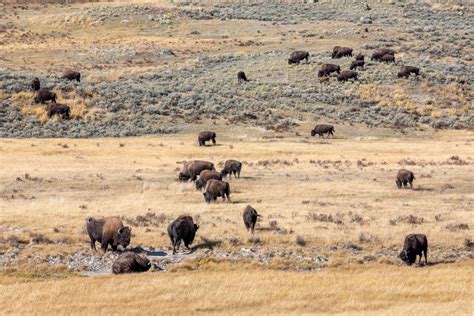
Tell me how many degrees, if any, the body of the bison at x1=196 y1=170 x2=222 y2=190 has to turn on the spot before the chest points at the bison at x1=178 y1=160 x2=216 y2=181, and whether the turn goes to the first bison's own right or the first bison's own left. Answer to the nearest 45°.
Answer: approximately 90° to the first bison's own right

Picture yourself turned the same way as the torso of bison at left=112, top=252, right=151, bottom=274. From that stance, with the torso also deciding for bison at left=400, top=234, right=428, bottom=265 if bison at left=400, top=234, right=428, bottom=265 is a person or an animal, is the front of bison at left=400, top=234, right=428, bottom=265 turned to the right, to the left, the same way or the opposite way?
the opposite way

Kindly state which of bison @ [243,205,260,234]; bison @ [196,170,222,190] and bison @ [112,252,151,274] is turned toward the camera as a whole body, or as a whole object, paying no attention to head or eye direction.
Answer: bison @ [243,205,260,234]

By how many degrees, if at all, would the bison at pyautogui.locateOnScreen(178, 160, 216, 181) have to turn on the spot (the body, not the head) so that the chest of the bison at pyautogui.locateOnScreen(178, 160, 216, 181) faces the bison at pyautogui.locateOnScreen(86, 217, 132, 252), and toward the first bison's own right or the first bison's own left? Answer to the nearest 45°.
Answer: approximately 90° to the first bison's own left

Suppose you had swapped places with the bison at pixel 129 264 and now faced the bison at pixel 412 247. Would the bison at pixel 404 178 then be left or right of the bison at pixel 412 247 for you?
left

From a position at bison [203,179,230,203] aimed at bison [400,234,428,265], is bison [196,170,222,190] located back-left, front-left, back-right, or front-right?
back-left

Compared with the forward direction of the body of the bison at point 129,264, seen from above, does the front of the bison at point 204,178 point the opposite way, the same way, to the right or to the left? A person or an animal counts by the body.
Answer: the opposite way

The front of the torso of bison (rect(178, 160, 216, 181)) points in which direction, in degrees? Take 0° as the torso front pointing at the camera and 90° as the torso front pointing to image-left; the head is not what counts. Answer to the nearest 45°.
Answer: approximately 90°

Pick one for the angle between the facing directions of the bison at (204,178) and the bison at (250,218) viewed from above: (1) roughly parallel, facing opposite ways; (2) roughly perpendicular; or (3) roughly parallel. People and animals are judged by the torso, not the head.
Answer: roughly perpendicular
